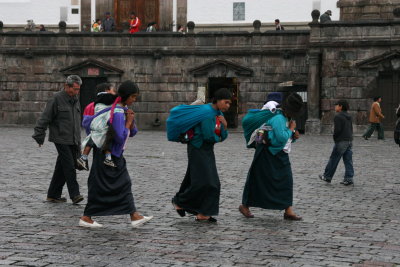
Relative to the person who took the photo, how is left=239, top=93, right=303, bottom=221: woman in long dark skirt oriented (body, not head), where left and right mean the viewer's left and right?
facing to the right of the viewer

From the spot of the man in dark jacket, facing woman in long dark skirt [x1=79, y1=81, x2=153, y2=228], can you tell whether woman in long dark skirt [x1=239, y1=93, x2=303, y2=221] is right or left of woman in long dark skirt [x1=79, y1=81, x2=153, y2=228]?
left

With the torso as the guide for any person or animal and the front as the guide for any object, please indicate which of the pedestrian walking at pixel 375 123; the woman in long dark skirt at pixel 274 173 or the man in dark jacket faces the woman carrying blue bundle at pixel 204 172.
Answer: the man in dark jacket

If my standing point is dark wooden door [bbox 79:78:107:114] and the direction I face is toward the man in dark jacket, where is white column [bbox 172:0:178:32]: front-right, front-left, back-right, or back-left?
back-left

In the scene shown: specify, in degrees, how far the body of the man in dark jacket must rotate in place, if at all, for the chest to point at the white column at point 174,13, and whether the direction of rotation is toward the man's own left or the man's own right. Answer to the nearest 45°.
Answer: approximately 135° to the man's own left

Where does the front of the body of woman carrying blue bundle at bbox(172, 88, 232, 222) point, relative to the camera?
to the viewer's right

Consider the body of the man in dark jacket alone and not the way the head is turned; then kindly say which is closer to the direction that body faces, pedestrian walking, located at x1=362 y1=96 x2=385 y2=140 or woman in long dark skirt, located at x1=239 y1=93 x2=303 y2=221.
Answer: the woman in long dark skirt

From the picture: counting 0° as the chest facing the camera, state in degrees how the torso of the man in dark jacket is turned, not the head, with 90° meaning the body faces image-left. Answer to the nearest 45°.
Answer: approximately 315°

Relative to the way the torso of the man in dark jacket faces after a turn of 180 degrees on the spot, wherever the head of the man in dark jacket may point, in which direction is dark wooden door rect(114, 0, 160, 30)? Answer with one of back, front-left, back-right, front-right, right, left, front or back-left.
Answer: front-right
